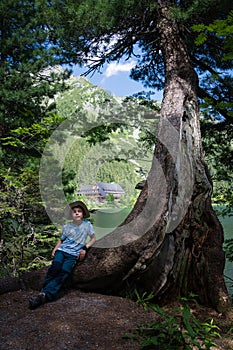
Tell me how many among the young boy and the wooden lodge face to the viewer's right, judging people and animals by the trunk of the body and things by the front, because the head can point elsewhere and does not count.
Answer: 0

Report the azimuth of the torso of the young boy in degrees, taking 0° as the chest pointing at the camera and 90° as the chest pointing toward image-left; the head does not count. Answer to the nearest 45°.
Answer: approximately 45°

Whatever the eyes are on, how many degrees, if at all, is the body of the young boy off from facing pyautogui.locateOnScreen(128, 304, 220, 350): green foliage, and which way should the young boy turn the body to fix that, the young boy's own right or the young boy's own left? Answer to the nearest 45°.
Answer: approximately 90° to the young boy's own left

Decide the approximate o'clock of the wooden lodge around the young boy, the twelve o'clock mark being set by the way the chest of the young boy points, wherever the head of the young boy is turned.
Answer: The wooden lodge is roughly at 5 o'clock from the young boy.

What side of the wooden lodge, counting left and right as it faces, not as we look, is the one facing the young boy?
front

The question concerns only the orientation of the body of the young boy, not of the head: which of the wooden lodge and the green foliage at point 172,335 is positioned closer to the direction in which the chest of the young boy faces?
the green foliage

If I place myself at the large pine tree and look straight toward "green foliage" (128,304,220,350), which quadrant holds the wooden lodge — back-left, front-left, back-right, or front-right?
back-right

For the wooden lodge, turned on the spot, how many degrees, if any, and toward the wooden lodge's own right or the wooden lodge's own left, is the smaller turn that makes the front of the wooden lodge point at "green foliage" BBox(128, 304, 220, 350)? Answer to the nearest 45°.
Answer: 0° — it already faces it

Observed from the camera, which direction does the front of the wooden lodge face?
facing the viewer
